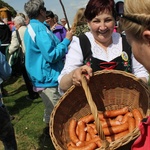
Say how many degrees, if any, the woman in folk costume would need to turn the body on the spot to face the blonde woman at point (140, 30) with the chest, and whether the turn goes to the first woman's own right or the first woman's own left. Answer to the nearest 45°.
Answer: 0° — they already face them

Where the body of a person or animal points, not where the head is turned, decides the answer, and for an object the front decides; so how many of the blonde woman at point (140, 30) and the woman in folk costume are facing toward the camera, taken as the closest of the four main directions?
1

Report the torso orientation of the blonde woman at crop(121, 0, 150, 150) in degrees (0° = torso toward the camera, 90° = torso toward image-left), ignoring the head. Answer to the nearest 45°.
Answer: approximately 135°

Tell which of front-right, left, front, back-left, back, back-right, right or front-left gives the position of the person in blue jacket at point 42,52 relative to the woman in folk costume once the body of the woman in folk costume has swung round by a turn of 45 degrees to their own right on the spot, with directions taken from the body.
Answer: right

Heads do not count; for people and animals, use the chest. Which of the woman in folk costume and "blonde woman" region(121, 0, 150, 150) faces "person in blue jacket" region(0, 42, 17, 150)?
the blonde woman

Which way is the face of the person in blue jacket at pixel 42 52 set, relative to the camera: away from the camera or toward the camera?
away from the camera

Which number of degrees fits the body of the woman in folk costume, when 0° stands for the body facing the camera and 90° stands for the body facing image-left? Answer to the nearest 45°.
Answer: approximately 0°
